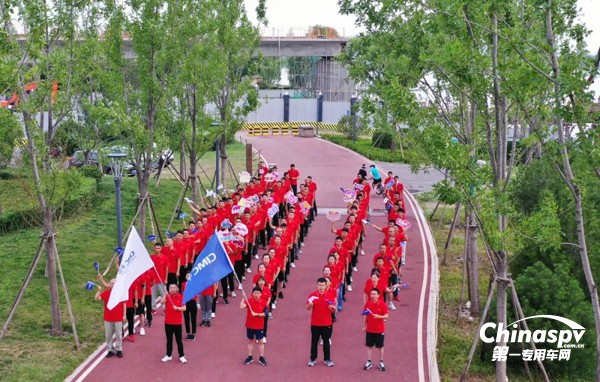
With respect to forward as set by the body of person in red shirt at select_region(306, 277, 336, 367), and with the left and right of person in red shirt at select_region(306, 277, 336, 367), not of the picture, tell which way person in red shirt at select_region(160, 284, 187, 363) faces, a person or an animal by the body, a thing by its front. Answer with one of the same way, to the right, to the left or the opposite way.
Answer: the same way

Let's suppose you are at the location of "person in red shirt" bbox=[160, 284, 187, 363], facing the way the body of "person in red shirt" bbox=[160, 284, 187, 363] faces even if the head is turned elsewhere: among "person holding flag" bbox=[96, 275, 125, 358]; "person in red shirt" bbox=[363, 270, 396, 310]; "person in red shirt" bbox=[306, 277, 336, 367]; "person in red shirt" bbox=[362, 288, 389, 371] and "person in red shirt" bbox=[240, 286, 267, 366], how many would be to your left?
4

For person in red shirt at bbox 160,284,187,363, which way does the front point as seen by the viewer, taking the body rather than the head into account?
toward the camera

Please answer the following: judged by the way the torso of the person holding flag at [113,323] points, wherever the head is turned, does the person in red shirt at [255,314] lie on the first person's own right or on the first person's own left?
on the first person's own left

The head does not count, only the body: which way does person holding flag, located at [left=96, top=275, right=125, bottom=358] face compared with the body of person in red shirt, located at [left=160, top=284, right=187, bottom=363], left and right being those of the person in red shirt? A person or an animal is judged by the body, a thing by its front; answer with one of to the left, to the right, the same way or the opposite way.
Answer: the same way

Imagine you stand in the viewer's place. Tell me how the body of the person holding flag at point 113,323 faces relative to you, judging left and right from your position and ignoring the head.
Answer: facing the viewer

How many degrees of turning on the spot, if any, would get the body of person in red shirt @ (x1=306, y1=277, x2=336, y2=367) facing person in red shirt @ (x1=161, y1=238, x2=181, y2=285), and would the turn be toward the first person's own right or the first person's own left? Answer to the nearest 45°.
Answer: approximately 135° to the first person's own right

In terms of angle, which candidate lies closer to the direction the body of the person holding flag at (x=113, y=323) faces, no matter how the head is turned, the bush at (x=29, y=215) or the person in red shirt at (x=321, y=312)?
the person in red shirt

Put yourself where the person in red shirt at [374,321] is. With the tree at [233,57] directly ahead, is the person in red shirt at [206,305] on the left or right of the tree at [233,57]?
left

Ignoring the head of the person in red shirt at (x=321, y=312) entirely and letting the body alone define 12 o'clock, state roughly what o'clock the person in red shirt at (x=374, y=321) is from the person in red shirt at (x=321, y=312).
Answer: the person in red shirt at (x=374, y=321) is roughly at 9 o'clock from the person in red shirt at (x=321, y=312).

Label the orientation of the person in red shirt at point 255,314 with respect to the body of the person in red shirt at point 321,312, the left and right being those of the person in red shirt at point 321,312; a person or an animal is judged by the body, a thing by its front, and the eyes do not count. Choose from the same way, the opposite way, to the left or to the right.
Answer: the same way

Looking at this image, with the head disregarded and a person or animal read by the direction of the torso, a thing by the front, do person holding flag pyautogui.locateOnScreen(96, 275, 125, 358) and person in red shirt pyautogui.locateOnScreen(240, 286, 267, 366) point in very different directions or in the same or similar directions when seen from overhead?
same or similar directions

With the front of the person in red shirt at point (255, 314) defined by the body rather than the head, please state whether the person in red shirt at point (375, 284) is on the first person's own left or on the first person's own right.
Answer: on the first person's own left

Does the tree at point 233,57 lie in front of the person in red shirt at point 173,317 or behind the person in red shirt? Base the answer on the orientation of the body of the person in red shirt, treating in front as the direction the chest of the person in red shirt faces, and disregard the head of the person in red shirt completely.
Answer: behind

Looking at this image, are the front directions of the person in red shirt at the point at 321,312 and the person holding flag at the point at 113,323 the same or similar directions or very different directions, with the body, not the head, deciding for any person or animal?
same or similar directions

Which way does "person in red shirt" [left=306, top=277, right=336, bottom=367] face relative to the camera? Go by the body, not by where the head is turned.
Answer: toward the camera

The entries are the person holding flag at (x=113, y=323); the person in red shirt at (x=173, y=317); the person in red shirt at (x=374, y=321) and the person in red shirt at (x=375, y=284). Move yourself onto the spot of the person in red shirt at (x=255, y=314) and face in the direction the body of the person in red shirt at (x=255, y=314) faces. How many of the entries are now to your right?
2

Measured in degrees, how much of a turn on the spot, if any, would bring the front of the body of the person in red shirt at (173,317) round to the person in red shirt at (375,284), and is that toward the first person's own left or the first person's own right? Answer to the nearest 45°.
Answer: approximately 90° to the first person's own left
